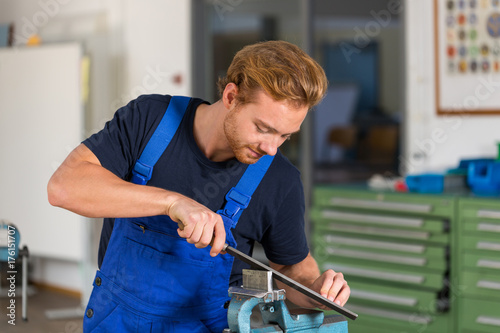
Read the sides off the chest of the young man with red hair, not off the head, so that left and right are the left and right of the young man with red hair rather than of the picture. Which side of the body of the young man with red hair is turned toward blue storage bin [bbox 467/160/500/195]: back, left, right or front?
left

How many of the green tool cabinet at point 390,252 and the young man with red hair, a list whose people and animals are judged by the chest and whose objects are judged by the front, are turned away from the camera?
0

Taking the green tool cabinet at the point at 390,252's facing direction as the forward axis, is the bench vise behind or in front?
in front

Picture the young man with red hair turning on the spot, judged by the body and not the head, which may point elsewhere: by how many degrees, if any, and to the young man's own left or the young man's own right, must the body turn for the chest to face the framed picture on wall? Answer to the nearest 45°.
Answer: approximately 90° to the young man's own left

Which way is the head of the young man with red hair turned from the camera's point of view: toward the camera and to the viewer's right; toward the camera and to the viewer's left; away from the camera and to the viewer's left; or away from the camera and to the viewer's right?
toward the camera and to the viewer's right

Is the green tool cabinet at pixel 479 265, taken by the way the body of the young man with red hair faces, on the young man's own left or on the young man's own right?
on the young man's own left

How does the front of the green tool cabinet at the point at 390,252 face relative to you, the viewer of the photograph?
facing the viewer and to the left of the viewer

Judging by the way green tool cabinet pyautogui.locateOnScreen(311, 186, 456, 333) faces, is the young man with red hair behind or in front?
in front

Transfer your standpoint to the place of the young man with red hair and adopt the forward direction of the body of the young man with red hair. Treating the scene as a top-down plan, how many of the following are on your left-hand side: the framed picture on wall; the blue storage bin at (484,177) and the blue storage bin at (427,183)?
3

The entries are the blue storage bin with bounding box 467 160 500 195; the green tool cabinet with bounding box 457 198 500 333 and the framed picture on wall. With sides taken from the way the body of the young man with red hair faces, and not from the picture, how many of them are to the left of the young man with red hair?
3

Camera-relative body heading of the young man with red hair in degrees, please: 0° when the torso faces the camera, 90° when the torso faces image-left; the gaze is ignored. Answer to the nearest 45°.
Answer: approximately 315°
